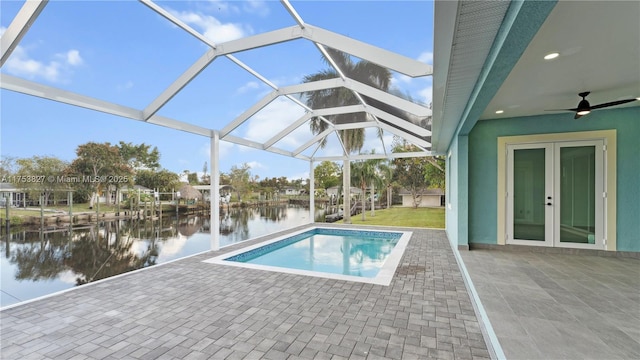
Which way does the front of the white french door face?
toward the camera

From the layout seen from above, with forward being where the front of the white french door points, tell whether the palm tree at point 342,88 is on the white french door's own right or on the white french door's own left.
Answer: on the white french door's own right

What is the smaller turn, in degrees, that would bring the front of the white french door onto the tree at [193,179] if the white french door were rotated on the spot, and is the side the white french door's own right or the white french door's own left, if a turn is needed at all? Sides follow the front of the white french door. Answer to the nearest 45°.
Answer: approximately 90° to the white french door's own right

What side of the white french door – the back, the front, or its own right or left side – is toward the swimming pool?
right

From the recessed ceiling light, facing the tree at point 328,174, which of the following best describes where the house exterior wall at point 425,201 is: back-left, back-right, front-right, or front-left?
front-right
